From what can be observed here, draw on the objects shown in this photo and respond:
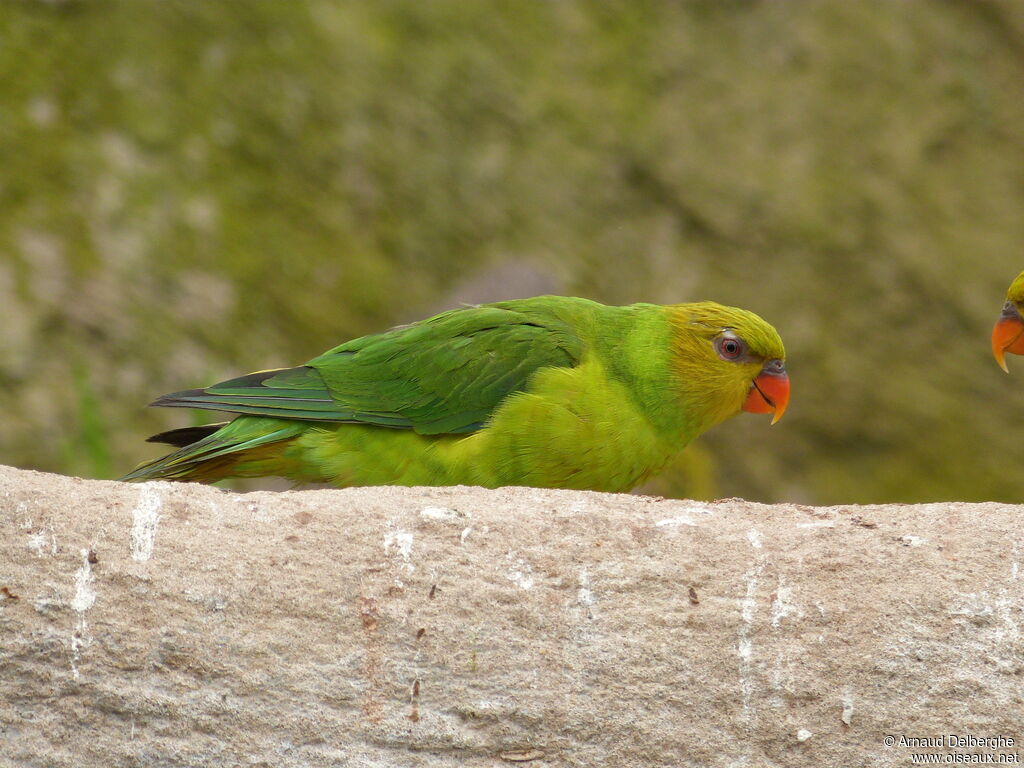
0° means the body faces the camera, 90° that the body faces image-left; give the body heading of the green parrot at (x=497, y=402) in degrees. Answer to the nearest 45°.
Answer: approximately 270°
